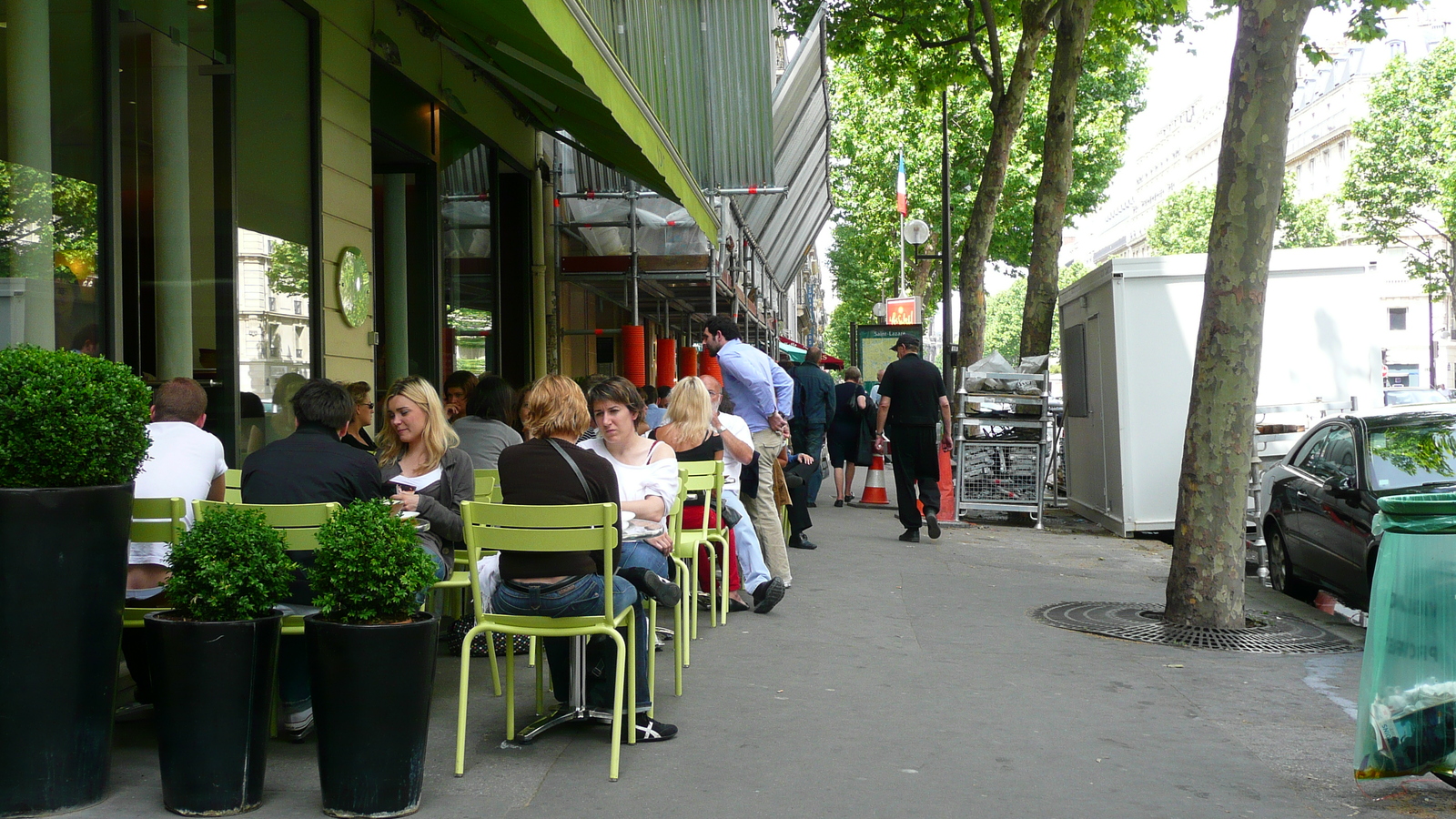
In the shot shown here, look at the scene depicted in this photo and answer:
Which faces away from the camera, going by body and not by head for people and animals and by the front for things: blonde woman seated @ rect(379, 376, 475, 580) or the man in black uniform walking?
the man in black uniform walking

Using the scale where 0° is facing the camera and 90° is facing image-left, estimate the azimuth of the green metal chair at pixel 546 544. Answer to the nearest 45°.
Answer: approximately 180°

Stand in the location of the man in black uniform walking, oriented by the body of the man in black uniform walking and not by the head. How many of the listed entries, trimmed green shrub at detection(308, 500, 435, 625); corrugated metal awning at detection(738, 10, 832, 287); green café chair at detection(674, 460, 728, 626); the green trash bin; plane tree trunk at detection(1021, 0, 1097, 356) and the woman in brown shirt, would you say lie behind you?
4

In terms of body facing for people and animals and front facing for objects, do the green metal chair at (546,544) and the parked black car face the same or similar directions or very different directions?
very different directions

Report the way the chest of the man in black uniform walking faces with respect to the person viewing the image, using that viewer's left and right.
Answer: facing away from the viewer

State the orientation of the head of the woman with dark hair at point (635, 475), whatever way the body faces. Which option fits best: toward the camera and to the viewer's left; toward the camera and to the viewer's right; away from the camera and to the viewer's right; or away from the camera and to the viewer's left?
toward the camera and to the viewer's left

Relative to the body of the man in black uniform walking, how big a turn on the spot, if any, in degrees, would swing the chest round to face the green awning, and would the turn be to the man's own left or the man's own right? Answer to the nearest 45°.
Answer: approximately 135° to the man's own left

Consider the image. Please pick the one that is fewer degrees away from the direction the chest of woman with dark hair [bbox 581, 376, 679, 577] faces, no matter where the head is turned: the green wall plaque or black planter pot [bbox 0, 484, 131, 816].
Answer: the black planter pot

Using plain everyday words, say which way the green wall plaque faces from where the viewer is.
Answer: facing the viewer and to the right of the viewer

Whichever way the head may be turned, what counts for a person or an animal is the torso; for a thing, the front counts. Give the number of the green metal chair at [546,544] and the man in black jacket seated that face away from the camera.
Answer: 2

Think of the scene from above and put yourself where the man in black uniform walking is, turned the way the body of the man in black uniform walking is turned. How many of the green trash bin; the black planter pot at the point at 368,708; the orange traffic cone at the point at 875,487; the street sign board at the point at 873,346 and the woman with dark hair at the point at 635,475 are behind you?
3

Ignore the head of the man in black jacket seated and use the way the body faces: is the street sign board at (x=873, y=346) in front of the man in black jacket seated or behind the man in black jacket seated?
in front

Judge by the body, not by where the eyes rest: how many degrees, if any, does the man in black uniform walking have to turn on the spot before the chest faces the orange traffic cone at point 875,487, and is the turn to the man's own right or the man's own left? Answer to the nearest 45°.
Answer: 0° — they already face it
